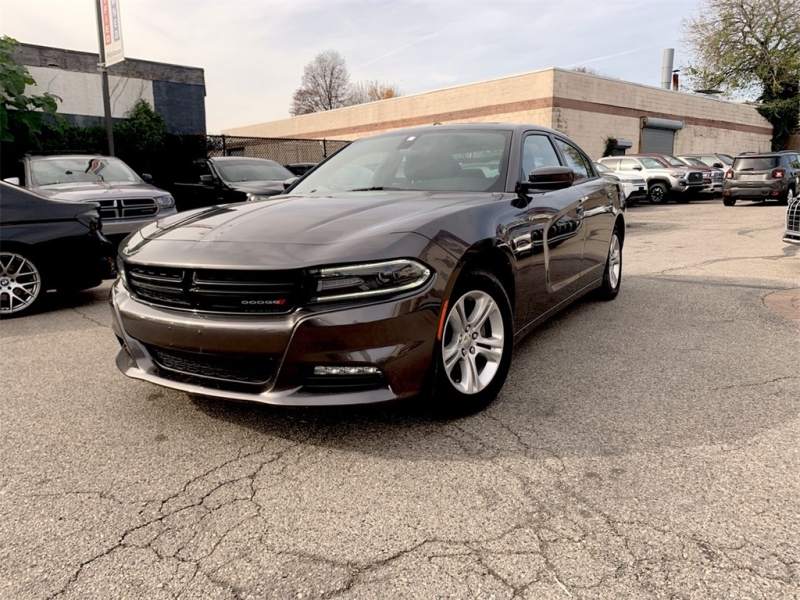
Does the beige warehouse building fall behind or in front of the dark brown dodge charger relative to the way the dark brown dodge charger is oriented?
behind

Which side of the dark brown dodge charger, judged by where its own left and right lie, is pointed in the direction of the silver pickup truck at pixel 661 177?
back
